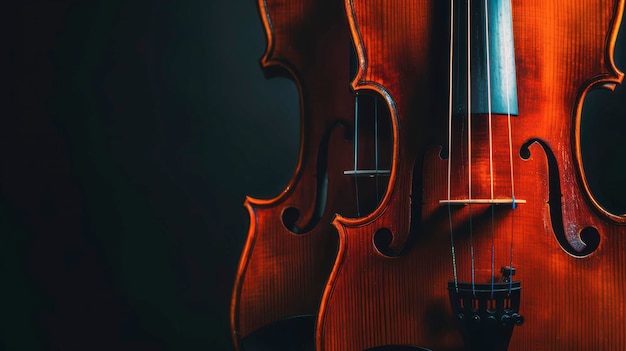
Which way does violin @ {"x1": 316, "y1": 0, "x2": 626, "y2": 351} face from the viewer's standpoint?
toward the camera

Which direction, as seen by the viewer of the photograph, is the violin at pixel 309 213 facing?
facing the viewer

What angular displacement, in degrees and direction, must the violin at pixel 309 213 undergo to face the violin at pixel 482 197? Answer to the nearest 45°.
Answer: approximately 45° to its left

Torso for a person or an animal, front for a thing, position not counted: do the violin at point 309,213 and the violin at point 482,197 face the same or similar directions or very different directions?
same or similar directions

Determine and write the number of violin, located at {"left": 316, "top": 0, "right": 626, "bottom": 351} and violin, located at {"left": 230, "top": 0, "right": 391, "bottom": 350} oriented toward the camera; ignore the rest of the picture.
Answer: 2
